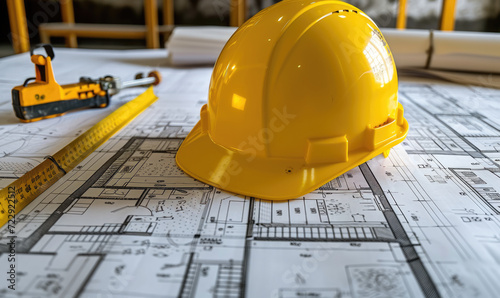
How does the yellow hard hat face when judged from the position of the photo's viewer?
facing the viewer and to the left of the viewer

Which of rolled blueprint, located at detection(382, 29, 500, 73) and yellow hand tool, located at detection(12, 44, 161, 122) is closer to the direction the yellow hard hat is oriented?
the yellow hand tool

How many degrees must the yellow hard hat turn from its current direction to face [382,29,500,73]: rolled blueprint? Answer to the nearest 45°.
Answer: approximately 180°

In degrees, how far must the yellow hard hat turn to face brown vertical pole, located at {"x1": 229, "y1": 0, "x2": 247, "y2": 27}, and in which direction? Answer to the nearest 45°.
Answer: approximately 135° to its right

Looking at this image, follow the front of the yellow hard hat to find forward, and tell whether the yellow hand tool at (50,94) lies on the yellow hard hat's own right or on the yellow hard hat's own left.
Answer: on the yellow hard hat's own right

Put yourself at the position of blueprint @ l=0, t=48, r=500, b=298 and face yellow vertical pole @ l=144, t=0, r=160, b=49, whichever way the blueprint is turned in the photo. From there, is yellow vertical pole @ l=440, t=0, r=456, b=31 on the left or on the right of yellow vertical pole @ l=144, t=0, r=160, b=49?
right

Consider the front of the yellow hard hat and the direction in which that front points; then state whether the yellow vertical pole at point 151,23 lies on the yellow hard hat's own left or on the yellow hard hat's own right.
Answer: on the yellow hard hat's own right

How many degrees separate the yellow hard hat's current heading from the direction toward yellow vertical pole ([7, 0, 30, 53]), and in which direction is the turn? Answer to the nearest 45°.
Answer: approximately 90° to its right

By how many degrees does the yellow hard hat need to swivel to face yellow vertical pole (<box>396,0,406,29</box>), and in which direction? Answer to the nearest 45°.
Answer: approximately 135° to its right

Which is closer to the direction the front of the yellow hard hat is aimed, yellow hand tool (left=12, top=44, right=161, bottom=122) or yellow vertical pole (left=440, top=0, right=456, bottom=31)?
the yellow hand tool

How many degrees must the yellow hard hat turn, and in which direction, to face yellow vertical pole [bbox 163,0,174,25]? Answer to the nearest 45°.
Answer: approximately 135° to its right
